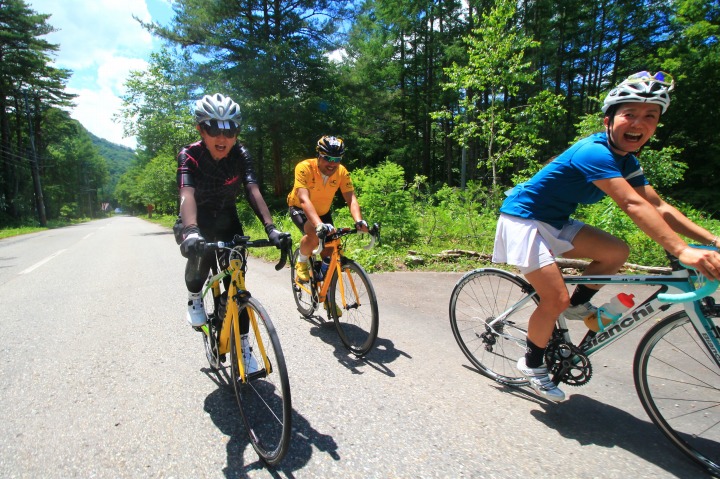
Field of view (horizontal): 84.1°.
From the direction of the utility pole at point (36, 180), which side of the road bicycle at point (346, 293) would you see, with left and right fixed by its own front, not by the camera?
back

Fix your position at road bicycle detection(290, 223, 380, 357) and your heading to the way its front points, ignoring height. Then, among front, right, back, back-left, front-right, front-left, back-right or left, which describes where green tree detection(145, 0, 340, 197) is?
back-left

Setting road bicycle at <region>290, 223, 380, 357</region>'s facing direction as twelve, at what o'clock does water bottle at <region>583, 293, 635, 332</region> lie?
The water bottle is roughly at 12 o'clock from the road bicycle.

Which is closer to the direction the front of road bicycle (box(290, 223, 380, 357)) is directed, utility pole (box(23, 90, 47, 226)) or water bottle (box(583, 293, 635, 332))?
the water bottle

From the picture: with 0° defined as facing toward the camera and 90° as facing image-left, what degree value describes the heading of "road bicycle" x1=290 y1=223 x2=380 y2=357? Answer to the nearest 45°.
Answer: approximately 315°

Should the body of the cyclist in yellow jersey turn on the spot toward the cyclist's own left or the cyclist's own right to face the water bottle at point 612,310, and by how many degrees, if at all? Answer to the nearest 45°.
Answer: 0° — they already face it

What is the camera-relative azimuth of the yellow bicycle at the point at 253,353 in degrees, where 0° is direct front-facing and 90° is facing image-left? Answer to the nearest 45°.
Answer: approximately 315°

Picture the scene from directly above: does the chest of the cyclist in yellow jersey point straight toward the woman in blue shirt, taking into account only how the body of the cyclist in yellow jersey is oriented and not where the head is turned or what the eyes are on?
yes

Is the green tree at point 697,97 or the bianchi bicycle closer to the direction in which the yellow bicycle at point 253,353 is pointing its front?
the bianchi bicycle

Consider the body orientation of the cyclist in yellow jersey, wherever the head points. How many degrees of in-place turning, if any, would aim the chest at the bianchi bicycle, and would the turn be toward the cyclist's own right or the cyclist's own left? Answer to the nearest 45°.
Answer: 0° — they already face it

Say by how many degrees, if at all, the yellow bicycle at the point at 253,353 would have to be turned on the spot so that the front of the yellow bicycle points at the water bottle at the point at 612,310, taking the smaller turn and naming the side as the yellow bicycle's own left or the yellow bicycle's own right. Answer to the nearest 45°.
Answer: approximately 45° to the yellow bicycle's own left

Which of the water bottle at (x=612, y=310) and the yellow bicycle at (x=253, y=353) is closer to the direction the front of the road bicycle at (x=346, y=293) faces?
the water bottle
